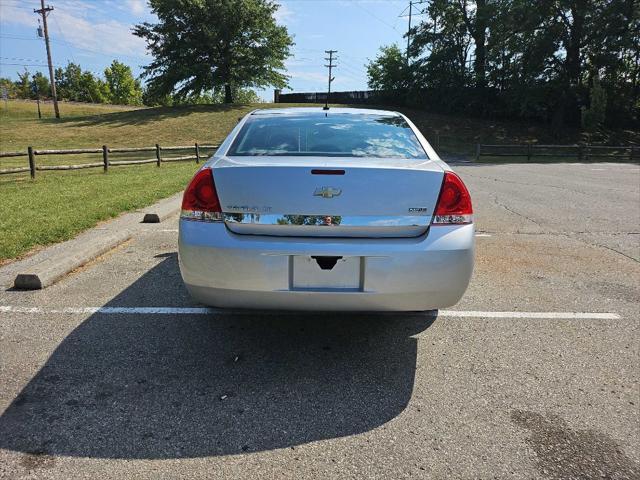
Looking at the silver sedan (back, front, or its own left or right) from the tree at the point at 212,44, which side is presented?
front

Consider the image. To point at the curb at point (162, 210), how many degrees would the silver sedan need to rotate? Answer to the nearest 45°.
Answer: approximately 45° to its left

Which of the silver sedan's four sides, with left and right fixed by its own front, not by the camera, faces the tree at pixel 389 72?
front

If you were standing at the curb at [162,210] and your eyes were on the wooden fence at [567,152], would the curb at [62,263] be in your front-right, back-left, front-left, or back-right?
back-right

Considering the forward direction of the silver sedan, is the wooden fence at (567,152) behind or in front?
in front

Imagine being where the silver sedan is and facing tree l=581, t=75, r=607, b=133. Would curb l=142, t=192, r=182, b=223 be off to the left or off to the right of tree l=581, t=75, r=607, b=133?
left

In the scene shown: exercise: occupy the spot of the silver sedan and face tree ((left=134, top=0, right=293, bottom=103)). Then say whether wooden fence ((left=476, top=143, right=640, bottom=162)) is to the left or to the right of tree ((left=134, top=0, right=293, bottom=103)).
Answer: right

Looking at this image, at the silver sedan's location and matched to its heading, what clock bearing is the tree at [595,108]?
The tree is roughly at 1 o'clock from the silver sedan.

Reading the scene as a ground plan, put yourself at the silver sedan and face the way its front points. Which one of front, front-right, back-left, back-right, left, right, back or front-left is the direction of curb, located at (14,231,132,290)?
front-left

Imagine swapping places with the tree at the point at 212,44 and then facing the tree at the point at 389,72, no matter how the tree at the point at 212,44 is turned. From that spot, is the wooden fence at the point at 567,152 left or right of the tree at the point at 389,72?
right

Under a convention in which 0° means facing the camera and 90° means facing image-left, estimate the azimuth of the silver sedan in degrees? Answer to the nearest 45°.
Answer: approximately 180°

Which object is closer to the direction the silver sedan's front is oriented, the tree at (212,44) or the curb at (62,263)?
the tree
